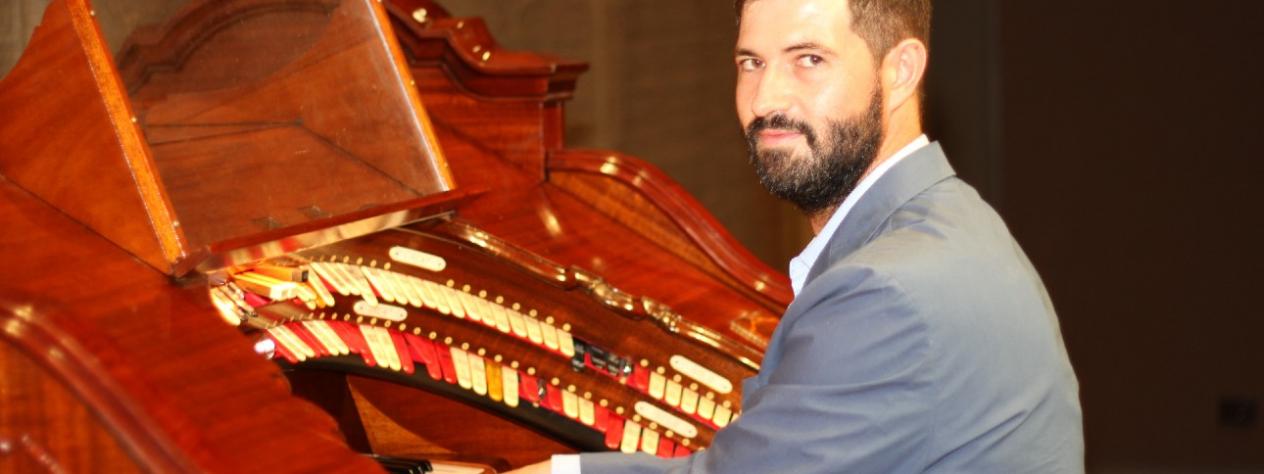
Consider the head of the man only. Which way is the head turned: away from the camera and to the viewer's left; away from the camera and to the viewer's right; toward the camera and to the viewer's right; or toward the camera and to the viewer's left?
toward the camera and to the viewer's left

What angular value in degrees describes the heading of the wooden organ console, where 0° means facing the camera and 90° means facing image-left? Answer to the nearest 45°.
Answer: approximately 315°

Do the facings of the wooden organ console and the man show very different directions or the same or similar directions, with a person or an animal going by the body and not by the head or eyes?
very different directions

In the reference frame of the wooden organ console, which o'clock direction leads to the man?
The man is roughly at 12 o'clock from the wooden organ console.

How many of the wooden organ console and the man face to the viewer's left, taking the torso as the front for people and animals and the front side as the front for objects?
1

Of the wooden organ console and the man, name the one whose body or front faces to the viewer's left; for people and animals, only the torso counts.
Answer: the man

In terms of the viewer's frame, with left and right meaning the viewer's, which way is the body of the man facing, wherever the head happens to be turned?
facing to the left of the viewer
